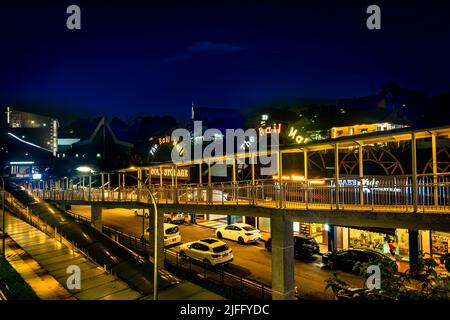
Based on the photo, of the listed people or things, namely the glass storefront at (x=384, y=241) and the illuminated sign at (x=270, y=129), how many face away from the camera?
0

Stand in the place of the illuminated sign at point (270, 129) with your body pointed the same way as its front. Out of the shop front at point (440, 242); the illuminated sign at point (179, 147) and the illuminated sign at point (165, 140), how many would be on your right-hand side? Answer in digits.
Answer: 2

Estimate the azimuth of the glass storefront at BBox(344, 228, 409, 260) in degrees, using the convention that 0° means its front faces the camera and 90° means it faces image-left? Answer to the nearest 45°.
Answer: approximately 45°

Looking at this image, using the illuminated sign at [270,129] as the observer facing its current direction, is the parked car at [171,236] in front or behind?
in front
